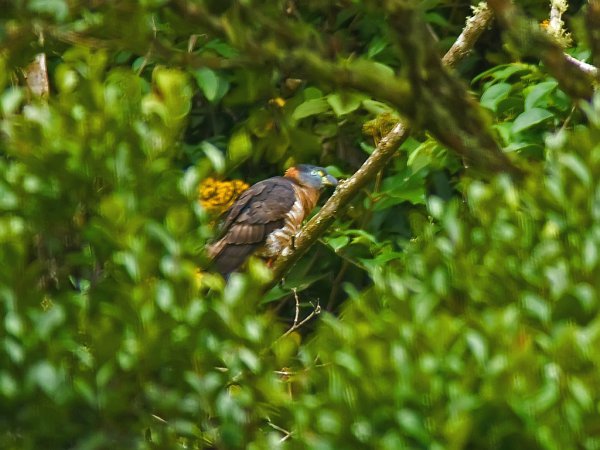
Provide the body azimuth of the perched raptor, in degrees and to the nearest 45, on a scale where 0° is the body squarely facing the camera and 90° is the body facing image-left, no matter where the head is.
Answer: approximately 270°
